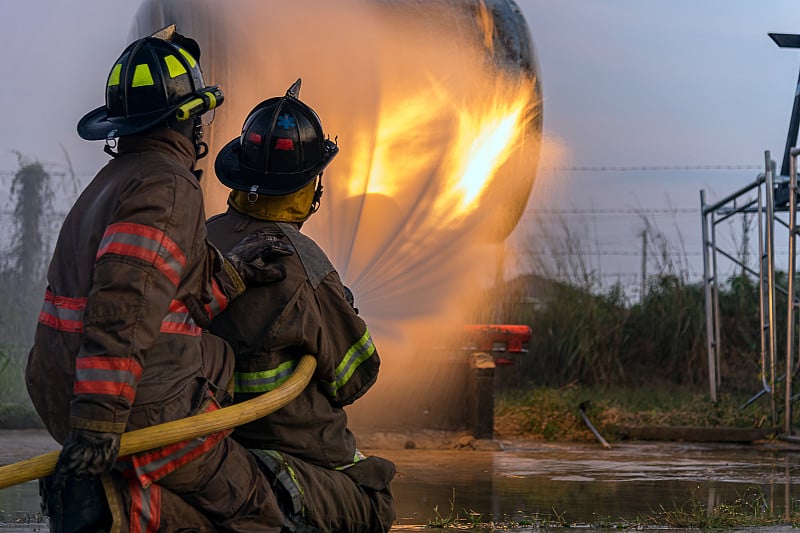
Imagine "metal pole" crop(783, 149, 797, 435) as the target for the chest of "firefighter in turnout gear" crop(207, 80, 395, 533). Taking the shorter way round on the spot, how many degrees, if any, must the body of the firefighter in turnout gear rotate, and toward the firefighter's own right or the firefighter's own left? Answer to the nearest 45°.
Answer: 0° — they already face it

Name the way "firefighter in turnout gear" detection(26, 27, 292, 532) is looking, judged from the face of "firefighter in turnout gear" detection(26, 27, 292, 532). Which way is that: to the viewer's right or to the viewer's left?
to the viewer's right

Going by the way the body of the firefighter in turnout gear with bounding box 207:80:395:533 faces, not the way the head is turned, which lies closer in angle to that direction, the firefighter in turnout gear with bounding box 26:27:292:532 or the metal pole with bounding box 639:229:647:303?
the metal pole

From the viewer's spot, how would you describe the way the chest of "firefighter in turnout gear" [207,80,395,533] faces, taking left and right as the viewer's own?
facing away from the viewer and to the right of the viewer

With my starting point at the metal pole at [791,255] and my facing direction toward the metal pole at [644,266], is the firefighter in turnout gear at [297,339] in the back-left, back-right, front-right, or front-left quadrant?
back-left

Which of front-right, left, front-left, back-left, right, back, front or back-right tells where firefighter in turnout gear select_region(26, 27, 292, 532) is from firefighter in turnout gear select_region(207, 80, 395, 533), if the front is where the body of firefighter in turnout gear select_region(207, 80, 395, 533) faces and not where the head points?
back

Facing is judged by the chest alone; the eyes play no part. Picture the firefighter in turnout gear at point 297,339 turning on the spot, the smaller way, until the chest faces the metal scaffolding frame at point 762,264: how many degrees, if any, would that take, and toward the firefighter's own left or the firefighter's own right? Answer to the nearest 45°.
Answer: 0° — they already face it

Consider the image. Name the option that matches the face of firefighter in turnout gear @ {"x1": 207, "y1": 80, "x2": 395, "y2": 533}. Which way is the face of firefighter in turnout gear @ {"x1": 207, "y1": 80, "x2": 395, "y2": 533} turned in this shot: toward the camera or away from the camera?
away from the camera
